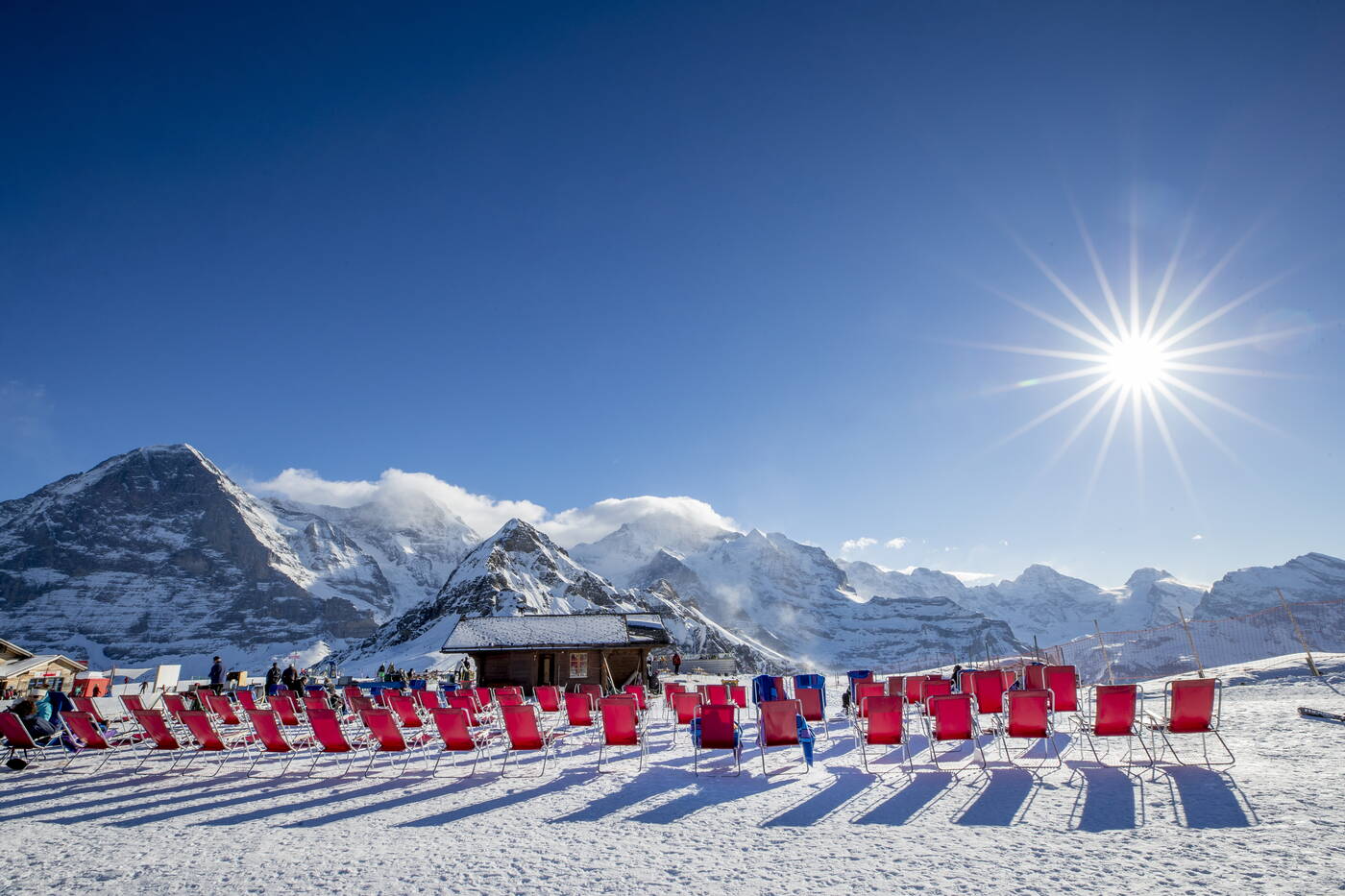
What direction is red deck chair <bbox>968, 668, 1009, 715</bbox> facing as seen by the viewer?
away from the camera

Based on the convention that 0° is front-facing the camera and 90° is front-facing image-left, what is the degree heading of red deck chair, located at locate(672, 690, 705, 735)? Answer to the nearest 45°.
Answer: approximately 180°

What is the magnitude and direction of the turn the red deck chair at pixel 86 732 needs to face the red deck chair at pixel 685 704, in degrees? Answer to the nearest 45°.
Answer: approximately 45° to its right

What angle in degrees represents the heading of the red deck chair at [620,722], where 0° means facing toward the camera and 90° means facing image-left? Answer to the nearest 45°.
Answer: approximately 180°

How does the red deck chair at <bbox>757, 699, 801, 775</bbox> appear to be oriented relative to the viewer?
away from the camera

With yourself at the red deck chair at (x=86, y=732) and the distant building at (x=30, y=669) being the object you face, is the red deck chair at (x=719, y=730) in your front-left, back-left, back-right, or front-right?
back-right

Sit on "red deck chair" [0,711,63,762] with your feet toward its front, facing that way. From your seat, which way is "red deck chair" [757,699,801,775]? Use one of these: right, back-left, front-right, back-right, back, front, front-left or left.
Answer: right
